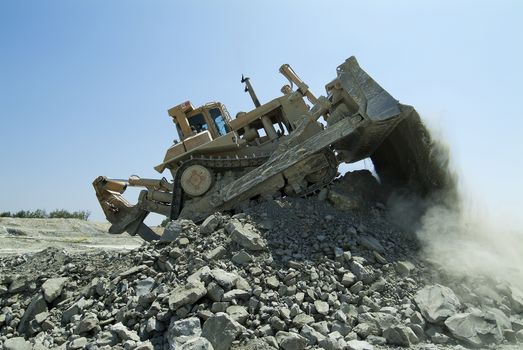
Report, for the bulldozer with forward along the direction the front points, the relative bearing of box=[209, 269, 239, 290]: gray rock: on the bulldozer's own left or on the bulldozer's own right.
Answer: on the bulldozer's own right

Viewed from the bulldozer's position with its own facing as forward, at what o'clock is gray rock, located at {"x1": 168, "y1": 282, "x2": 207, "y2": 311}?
The gray rock is roughly at 4 o'clock from the bulldozer.

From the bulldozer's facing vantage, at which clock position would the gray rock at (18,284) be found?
The gray rock is roughly at 5 o'clock from the bulldozer.

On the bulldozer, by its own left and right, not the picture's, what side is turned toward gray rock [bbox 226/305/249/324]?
right

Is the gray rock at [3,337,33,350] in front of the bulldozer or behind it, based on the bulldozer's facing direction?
behind

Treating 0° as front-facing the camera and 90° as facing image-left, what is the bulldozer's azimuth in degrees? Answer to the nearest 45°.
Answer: approximately 270°

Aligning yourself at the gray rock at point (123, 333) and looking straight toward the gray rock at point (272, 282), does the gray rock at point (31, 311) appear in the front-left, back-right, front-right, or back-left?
back-left

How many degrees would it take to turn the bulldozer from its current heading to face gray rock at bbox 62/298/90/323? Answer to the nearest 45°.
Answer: approximately 135° to its right

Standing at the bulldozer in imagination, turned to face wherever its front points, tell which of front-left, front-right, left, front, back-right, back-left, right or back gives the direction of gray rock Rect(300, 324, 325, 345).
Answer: right

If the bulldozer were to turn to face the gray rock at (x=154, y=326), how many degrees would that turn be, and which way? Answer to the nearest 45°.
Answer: approximately 135° to its right
